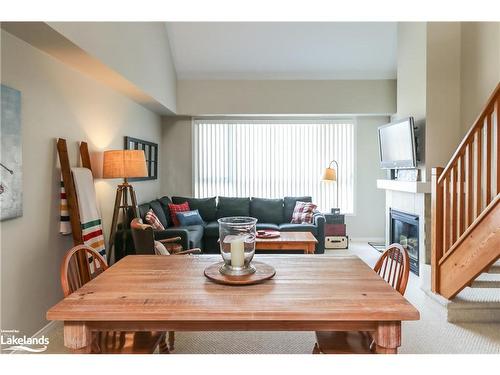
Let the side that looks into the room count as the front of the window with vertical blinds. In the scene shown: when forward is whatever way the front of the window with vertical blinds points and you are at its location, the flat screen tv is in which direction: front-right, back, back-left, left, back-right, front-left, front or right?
front-left

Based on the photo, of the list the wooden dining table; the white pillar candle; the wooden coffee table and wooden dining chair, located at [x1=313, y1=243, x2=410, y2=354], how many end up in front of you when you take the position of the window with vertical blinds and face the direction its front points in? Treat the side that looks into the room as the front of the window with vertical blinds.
4

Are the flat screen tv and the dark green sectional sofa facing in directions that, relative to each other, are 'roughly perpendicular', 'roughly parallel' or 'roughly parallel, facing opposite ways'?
roughly perpendicular

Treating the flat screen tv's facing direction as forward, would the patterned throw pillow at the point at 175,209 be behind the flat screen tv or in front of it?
in front

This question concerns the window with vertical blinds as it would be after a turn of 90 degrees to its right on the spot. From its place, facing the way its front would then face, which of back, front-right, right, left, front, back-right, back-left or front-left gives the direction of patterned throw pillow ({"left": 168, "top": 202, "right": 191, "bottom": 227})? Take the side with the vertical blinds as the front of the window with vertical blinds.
front-left

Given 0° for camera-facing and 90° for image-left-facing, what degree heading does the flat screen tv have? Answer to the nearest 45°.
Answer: approximately 45°

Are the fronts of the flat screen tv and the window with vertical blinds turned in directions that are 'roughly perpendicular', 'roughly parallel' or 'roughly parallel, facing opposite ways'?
roughly perpendicular

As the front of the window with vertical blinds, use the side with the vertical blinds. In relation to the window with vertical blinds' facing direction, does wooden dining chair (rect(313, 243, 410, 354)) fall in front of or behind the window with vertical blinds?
in front

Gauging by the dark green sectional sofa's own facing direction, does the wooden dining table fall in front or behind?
in front

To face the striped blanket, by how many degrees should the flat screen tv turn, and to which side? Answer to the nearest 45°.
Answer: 0° — it already faces it

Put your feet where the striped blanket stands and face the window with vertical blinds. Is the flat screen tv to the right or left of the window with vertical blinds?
right

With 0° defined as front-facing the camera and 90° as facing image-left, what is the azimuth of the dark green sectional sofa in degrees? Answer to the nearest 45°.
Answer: approximately 0°

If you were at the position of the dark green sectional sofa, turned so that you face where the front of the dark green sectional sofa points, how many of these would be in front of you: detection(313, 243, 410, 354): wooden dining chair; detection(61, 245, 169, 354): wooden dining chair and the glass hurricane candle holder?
3

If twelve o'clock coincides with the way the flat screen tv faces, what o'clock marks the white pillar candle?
The white pillar candle is roughly at 11 o'clock from the flat screen tv.

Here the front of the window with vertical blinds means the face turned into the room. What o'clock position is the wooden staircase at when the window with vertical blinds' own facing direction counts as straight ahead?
The wooden staircase is roughly at 11 o'clock from the window with vertical blinds.

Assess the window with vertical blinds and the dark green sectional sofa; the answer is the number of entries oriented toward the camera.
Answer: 2

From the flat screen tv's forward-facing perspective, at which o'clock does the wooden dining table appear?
The wooden dining table is roughly at 11 o'clock from the flat screen tv.
